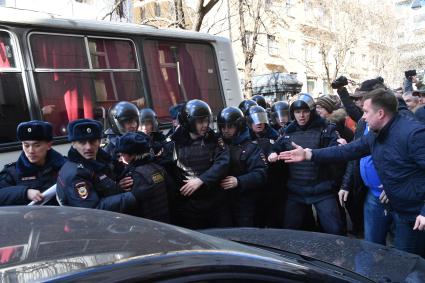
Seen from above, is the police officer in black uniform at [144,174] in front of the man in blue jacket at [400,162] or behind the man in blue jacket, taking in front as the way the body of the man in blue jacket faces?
in front

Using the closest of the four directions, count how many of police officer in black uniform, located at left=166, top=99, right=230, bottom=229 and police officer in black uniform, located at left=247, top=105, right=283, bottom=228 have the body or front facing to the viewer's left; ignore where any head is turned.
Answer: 0

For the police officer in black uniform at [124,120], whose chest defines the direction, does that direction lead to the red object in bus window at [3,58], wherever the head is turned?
no

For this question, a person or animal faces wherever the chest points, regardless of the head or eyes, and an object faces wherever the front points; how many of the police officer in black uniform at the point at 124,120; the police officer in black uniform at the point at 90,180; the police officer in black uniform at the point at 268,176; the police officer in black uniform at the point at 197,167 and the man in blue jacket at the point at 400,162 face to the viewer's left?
1

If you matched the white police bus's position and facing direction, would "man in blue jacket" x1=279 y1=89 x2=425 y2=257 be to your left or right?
on your left

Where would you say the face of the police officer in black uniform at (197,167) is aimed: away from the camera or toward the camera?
toward the camera

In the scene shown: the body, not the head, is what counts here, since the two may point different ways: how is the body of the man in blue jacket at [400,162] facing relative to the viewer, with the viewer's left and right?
facing to the left of the viewer

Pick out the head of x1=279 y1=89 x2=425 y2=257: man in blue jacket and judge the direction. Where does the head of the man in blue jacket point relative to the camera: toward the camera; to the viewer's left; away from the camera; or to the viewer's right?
to the viewer's left

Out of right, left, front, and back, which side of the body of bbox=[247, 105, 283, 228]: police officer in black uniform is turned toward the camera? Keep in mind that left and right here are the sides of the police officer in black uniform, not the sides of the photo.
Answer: front

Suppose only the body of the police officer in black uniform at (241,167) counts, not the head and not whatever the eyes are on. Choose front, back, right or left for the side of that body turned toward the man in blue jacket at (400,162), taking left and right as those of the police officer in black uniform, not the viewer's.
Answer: left

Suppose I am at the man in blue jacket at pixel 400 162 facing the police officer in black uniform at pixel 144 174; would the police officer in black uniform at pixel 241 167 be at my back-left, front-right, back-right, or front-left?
front-right

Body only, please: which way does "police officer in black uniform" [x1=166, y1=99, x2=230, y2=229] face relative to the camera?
toward the camera

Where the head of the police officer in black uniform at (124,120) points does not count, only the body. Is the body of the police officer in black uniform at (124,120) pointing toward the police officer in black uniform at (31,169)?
no

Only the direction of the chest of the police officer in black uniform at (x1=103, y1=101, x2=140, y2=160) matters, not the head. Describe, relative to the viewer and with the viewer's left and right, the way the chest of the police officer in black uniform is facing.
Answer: facing the viewer and to the right of the viewer

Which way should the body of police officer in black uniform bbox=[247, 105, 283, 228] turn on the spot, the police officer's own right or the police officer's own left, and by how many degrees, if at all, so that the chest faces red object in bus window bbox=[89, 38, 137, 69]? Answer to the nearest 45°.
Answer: approximately 90° to the police officer's own right

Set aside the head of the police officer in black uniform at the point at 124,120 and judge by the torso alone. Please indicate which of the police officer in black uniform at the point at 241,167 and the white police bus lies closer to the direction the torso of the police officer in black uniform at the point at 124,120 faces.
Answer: the police officer in black uniform
